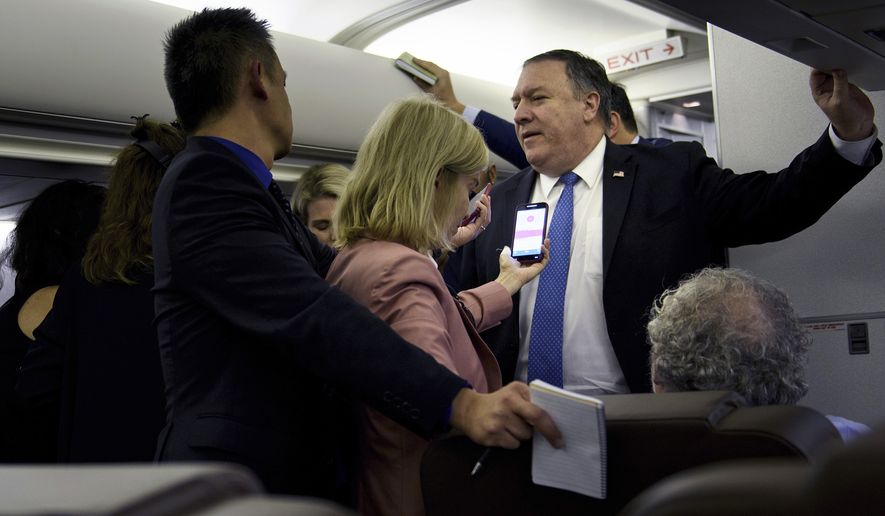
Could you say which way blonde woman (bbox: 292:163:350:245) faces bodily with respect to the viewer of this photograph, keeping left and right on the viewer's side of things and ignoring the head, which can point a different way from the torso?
facing the viewer and to the right of the viewer

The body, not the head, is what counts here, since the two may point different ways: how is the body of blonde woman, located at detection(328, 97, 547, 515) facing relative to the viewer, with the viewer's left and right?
facing away from the viewer and to the right of the viewer

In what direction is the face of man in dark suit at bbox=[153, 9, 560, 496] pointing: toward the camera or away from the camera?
away from the camera

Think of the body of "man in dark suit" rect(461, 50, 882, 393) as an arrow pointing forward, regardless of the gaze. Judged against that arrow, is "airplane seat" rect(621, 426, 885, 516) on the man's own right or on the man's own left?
on the man's own left

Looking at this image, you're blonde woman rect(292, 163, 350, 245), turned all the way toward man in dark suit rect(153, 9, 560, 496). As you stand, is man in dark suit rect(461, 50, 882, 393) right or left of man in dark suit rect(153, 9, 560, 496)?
left

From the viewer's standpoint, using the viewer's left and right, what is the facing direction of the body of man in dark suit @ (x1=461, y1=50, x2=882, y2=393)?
facing the viewer and to the left of the viewer

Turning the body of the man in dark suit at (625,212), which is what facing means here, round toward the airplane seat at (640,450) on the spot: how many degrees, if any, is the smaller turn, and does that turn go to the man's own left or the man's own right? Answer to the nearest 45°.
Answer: approximately 45° to the man's own left

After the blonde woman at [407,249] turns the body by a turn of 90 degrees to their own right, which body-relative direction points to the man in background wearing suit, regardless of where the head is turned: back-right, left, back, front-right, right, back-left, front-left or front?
back-left

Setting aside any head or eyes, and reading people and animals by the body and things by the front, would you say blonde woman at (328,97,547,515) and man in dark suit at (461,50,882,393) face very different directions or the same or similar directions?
very different directions

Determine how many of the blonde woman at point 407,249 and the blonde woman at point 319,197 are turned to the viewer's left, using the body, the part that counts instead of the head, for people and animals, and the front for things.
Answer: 0

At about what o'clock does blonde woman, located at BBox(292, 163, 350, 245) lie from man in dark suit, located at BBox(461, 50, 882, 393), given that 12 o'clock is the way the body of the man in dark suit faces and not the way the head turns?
The blonde woman is roughly at 2 o'clock from the man in dark suit.
